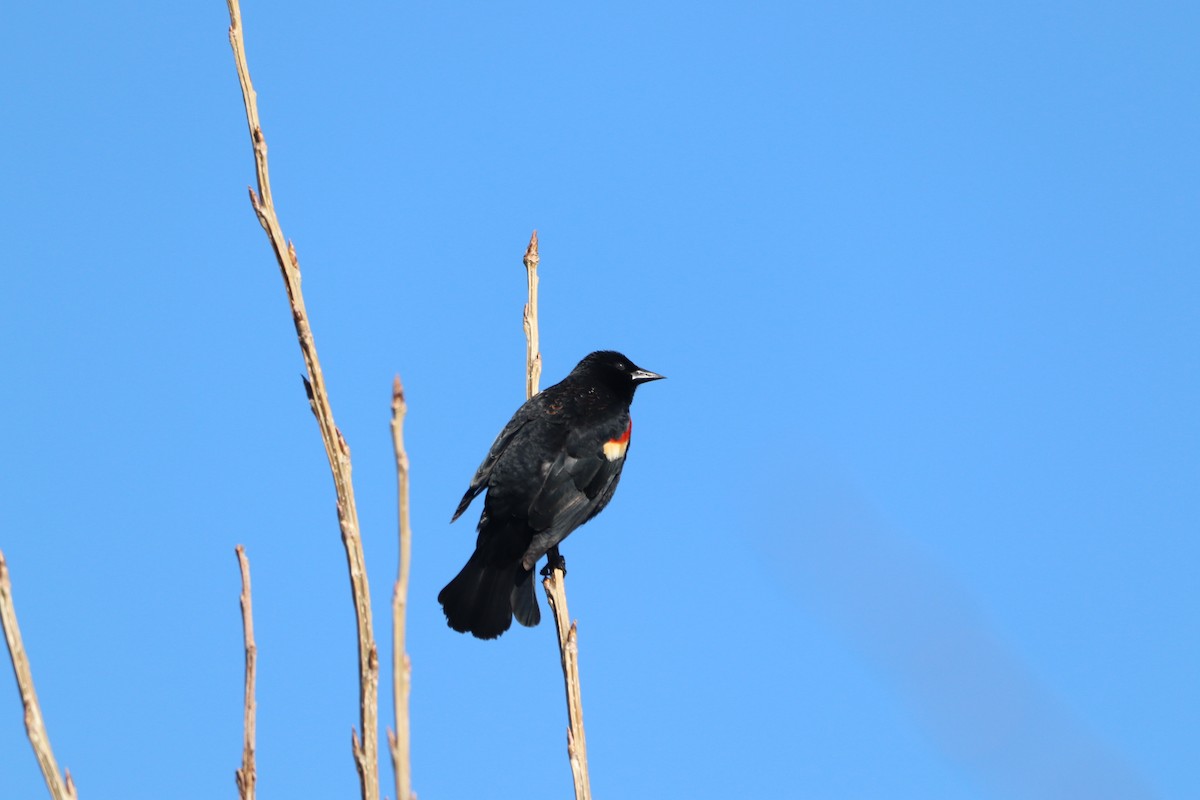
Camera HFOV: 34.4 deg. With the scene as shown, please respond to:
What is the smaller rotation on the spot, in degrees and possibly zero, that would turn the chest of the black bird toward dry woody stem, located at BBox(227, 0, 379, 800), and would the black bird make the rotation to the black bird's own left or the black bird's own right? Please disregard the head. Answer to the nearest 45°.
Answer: approximately 135° to the black bird's own left

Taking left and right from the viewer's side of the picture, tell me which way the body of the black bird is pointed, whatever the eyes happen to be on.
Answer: facing away from the viewer and to the right of the viewer

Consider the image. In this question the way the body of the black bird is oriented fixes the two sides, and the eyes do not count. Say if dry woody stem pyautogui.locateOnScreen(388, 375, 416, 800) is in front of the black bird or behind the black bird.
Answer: behind
